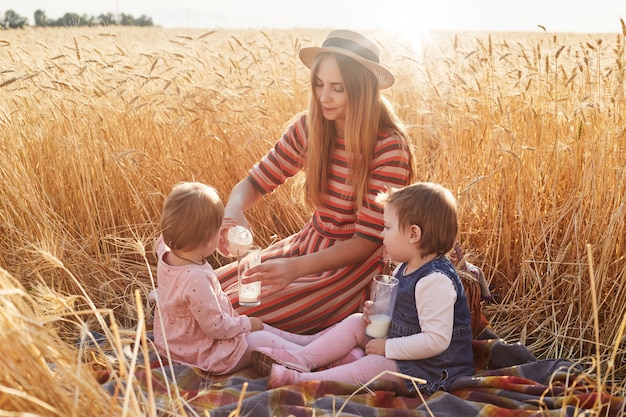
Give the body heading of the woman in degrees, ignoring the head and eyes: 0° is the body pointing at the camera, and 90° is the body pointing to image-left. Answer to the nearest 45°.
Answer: approximately 45°

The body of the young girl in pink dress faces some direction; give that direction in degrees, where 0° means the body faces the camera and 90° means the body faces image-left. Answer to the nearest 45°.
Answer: approximately 225°

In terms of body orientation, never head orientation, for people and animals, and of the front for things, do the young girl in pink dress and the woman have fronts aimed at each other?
yes

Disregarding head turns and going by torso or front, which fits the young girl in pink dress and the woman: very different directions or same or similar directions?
very different directions

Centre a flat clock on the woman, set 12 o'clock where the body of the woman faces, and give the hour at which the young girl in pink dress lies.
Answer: The young girl in pink dress is roughly at 12 o'clock from the woman.

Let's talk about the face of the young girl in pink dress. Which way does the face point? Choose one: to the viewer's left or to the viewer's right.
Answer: to the viewer's right

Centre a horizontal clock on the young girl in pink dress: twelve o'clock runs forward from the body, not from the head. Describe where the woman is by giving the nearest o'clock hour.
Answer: The woman is roughly at 12 o'clock from the young girl in pink dress.
